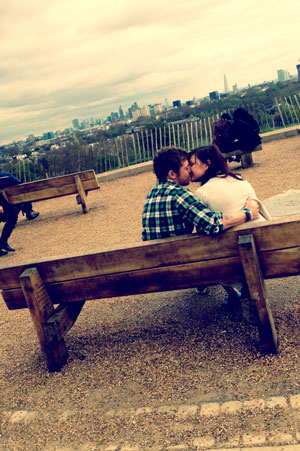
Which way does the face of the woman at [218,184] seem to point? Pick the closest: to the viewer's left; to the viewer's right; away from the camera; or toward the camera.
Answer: to the viewer's left

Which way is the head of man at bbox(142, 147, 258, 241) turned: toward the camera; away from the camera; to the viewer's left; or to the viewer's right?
to the viewer's right

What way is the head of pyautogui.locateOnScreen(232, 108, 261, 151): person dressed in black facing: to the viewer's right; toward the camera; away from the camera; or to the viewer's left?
away from the camera
